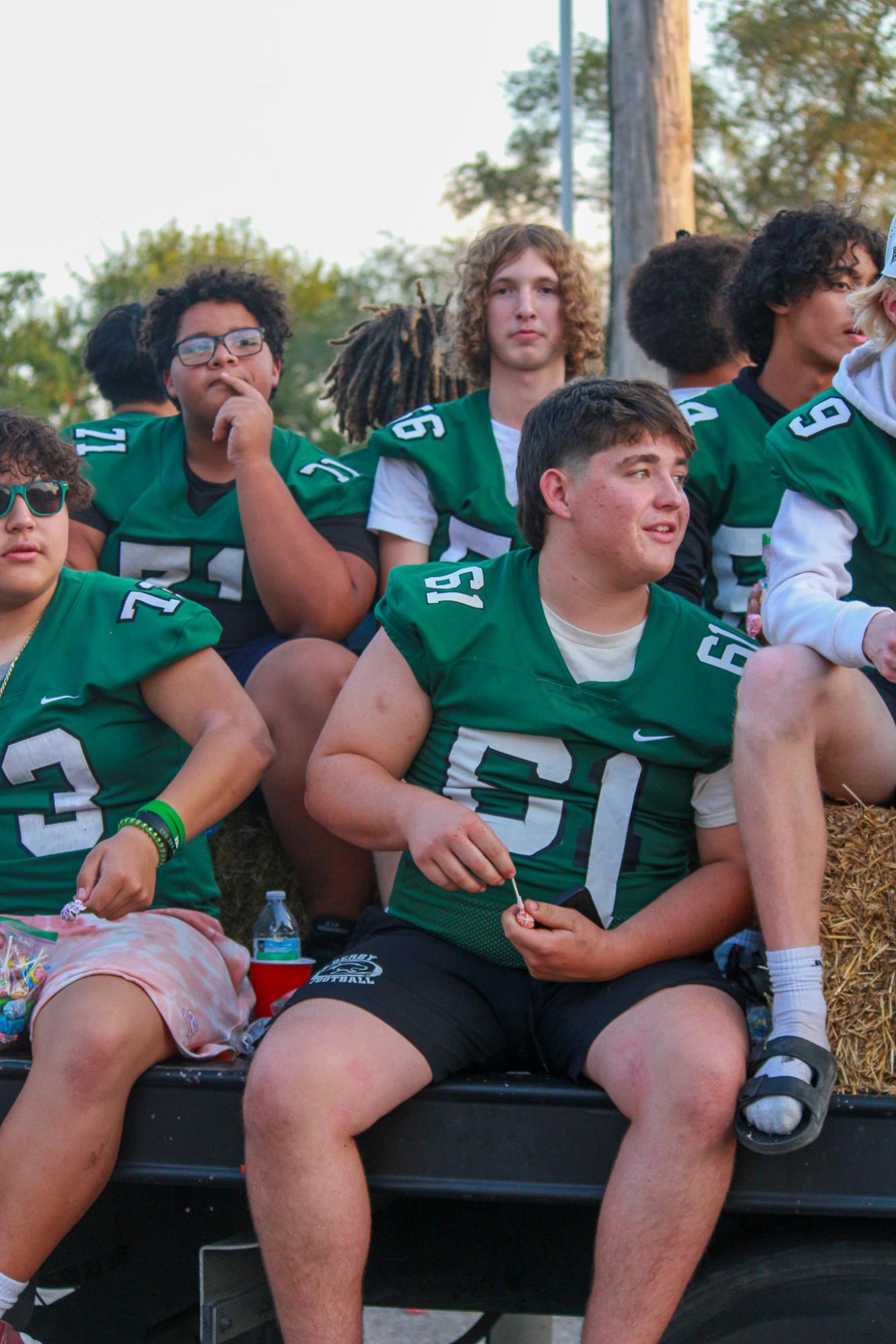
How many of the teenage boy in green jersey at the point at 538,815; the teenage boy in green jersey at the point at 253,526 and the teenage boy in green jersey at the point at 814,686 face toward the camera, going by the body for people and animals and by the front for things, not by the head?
3

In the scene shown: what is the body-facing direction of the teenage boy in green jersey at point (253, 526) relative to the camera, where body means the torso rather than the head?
toward the camera

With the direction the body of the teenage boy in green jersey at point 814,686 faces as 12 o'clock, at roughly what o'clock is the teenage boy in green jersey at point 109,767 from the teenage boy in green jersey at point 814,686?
the teenage boy in green jersey at point 109,767 is roughly at 3 o'clock from the teenage boy in green jersey at point 814,686.

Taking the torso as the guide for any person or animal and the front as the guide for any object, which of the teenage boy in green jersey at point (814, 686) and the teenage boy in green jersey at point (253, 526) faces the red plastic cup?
the teenage boy in green jersey at point (253, 526)

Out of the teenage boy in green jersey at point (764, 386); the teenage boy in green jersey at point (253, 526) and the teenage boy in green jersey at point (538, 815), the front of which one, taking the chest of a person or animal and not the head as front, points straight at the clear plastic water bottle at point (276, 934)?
the teenage boy in green jersey at point (253, 526)

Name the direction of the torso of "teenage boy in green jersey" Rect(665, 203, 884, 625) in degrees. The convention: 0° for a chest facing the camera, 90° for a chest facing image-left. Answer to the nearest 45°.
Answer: approximately 315°

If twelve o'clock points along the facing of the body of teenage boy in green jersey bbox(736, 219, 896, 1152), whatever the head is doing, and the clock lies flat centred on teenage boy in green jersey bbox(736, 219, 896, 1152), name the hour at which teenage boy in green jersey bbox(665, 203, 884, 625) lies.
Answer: teenage boy in green jersey bbox(665, 203, 884, 625) is roughly at 6 o'clock from teenage boy in green jersey bbox(736, 219, 896, 1152).

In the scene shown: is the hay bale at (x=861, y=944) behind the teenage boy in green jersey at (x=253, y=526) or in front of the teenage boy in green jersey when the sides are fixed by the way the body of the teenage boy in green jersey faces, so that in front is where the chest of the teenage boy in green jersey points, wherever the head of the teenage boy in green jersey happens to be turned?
in front

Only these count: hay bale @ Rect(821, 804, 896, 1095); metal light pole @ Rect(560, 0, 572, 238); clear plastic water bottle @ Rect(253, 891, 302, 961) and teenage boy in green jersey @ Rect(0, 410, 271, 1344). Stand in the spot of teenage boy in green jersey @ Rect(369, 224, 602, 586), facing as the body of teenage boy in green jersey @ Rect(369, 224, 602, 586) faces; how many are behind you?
1

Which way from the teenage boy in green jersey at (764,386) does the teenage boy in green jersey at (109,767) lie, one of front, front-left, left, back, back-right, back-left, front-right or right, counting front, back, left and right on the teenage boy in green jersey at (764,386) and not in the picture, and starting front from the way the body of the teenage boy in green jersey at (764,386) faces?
right

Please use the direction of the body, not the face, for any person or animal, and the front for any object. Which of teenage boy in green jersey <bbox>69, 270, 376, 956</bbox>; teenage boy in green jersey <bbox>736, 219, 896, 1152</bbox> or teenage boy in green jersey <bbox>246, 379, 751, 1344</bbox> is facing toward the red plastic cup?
teenage boy in green jersey <bbox>69, 270, 376, 956</bbox>

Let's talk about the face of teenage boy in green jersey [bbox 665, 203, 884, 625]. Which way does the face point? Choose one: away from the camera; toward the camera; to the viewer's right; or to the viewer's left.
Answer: to the viewer's right

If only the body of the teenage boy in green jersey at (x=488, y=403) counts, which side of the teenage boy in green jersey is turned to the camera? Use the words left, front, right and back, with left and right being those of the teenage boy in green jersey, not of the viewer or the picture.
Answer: front
